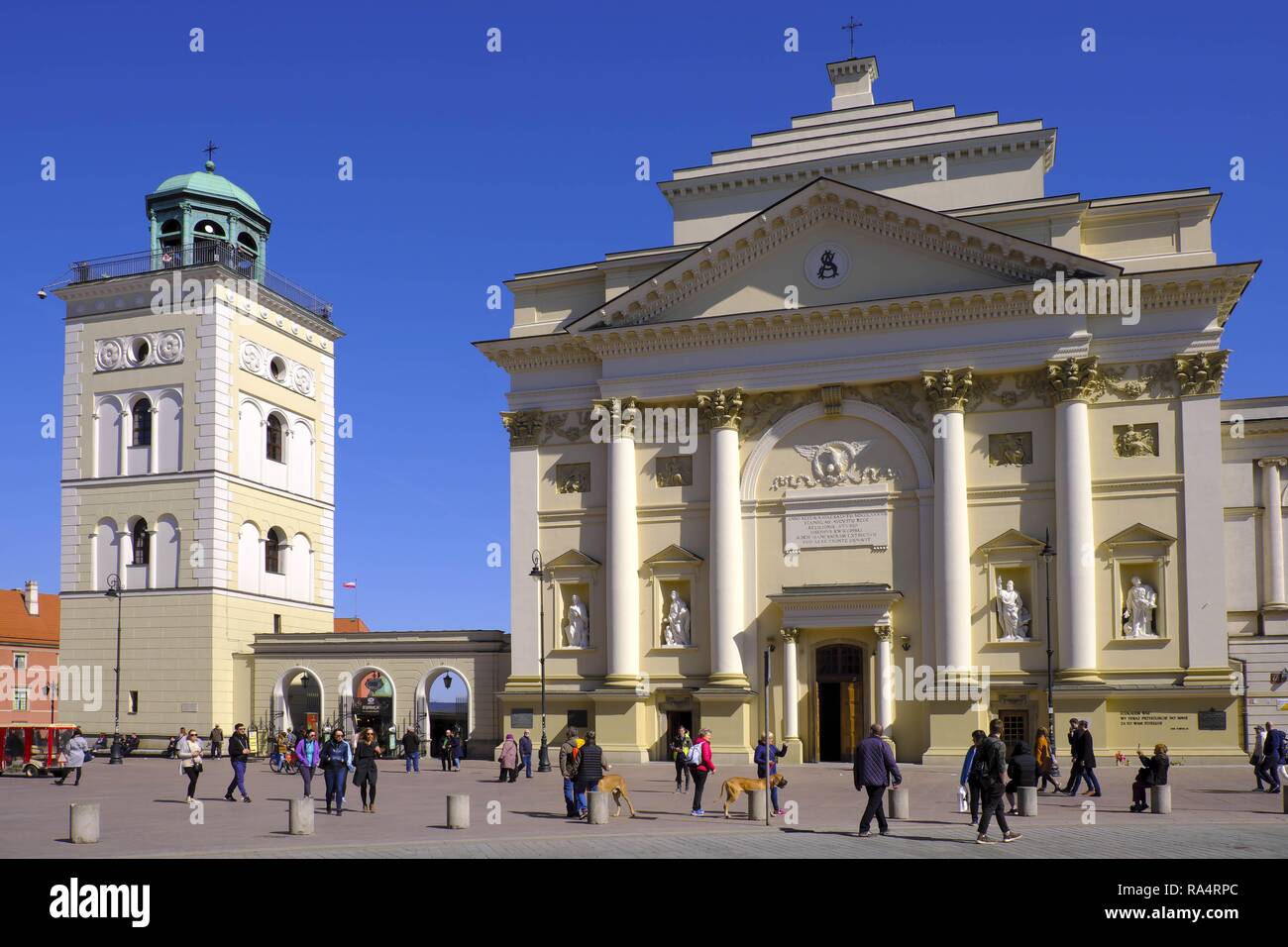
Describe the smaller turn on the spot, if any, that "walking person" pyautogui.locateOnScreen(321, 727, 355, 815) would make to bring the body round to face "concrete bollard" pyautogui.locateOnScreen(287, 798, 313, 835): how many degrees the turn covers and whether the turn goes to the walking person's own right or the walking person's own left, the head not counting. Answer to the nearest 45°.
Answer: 0° — they already face it

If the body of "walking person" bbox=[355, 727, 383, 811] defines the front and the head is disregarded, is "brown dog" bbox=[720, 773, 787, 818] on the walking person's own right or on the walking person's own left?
on the walking person's own left

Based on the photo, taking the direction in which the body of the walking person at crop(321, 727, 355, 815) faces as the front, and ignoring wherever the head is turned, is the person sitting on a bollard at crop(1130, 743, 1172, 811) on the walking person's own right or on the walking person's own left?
on the walking person's own left

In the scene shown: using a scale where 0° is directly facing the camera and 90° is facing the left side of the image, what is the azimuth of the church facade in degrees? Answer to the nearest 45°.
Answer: approximately 0°

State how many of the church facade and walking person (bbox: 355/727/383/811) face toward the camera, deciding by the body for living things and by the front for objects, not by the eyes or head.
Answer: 2
